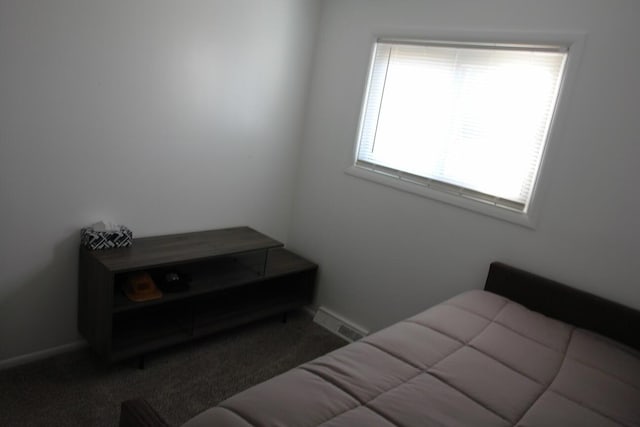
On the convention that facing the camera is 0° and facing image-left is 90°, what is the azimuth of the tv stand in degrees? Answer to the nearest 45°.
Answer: approximately 315°
